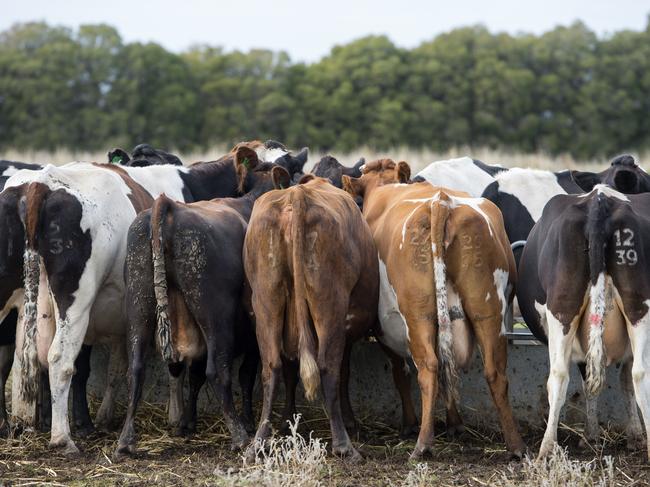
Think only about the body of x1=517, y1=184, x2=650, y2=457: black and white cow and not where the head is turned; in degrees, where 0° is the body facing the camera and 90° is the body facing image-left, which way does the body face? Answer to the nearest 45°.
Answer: approximately 180°

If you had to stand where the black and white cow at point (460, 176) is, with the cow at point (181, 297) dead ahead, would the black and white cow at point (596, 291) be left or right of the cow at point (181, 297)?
left

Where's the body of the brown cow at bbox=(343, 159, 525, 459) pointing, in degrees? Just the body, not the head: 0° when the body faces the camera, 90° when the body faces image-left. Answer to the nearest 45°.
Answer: approximately 180°

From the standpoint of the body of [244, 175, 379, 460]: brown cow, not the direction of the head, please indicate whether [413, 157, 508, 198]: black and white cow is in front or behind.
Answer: in front

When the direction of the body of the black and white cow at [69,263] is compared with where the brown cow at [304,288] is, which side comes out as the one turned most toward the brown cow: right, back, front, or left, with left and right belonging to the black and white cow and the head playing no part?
right

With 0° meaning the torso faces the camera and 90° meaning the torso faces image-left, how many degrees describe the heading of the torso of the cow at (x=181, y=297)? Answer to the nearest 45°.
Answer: approximately 225°
